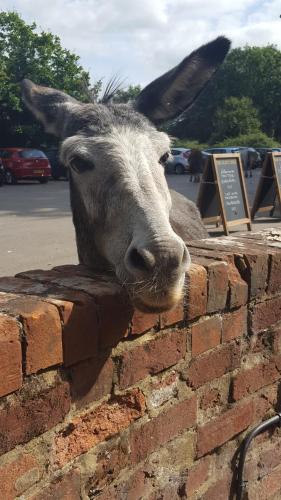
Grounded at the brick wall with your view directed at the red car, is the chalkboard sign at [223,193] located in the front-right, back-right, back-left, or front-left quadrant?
front-right

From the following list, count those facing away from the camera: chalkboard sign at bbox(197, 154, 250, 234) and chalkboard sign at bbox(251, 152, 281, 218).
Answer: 0

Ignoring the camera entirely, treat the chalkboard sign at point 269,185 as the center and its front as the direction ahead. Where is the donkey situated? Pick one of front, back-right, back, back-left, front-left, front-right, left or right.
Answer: front-right

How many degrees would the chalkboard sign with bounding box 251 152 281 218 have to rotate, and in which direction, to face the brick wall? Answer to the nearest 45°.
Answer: approximately 45° to its right

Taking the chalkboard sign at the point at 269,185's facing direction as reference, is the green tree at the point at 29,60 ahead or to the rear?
to the rear

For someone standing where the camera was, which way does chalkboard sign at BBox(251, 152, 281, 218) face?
facing the viewer and to the right of the viewer

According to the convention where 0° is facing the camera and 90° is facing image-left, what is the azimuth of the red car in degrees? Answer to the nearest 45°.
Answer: approximately 135°

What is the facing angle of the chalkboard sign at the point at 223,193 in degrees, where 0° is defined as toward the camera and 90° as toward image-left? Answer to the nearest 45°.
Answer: approximately 315°

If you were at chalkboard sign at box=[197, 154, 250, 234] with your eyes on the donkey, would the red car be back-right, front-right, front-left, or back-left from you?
back-right

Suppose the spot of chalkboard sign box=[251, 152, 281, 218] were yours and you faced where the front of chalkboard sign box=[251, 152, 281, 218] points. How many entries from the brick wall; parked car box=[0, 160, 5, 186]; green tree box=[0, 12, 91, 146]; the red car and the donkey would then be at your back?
3

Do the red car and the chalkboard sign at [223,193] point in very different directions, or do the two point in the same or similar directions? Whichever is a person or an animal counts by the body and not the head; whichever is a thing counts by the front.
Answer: very different directions

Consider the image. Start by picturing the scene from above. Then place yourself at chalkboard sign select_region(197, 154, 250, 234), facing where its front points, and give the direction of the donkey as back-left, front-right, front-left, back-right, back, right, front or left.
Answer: front-right
